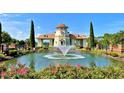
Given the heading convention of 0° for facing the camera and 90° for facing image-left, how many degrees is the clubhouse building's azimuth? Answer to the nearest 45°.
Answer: approximately 0°

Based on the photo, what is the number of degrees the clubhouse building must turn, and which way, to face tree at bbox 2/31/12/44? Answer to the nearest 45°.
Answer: approximately 90° to its right

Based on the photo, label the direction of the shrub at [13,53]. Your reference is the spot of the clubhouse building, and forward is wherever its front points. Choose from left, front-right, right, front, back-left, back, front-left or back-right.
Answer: right

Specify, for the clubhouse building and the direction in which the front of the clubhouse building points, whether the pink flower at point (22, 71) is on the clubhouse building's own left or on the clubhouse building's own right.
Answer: on the clubhouse building's own right
